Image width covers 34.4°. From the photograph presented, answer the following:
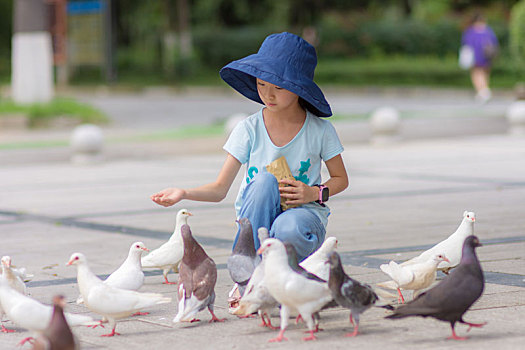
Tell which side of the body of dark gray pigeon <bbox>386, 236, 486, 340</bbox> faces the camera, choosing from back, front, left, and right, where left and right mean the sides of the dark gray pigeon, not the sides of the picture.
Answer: right

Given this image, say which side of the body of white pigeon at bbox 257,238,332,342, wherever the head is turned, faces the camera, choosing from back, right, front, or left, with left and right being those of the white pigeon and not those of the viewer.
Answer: left

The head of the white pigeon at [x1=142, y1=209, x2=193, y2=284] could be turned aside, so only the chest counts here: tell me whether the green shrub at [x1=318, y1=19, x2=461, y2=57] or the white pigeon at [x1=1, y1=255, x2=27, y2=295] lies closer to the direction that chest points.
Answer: the green shrub

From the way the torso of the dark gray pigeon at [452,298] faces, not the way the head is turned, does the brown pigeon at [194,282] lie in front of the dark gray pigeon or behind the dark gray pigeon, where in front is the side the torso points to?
behind

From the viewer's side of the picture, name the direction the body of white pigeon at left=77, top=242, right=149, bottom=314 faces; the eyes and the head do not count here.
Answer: to the viewer's right

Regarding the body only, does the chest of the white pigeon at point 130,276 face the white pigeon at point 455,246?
yes

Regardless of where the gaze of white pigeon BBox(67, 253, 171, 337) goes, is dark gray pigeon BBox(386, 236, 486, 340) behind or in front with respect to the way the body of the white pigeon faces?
behind

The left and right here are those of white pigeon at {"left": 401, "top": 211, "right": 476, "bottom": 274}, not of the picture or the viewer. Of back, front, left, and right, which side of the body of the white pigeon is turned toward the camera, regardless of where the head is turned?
right

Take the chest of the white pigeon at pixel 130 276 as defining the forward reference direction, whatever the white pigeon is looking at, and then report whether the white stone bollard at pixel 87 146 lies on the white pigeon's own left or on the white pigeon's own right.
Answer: on the white pigeon's own left

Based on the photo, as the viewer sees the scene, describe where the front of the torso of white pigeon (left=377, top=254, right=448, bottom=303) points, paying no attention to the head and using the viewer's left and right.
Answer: facing to the right of the viewer

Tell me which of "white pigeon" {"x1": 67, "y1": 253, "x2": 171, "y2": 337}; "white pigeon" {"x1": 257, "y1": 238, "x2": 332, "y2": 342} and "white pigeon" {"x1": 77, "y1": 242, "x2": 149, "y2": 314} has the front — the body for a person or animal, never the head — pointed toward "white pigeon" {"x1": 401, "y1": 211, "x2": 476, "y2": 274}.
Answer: "white pigeon" {"x1": 77, "y1": 242, "x2": 149, "y2": 314}

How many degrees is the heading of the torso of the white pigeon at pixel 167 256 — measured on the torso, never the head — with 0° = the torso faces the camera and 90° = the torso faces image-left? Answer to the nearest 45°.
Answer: approximately 270°

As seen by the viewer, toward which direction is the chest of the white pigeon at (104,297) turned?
to the viewer's left

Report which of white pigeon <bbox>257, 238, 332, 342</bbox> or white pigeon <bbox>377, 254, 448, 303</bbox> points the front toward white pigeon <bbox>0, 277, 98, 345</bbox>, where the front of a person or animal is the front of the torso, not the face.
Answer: white pigeon <bbox>257, 238, 332, 342</bbox>
